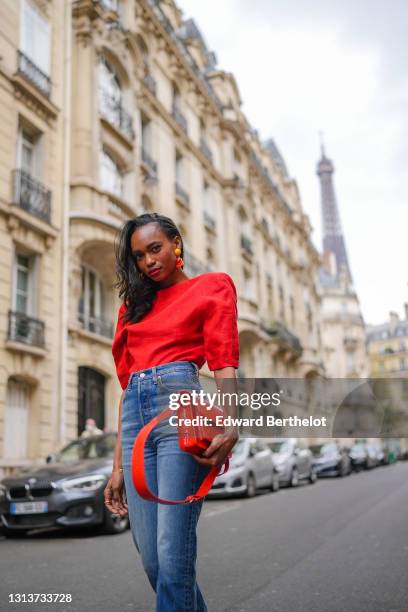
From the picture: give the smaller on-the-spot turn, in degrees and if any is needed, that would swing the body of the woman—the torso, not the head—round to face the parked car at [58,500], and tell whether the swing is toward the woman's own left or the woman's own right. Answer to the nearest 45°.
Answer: approximately 135° to the woman's own right

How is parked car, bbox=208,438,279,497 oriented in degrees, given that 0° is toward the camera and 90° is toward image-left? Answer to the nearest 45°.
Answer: approximately 45°

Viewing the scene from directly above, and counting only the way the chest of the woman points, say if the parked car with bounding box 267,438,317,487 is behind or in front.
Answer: behind

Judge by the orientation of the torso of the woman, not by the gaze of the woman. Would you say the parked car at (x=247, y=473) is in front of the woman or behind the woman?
behind

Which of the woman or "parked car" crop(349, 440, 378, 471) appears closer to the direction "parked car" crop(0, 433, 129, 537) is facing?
the woman

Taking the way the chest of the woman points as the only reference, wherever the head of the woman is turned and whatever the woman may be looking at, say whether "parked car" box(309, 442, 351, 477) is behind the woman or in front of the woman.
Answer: behind

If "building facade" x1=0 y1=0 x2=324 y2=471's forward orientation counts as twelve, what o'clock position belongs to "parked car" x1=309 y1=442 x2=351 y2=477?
The parked car is roughly at 9 o'clock from the building facade.

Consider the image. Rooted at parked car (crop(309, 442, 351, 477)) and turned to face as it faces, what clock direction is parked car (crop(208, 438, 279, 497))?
parked car (crop(208, 438, 279, 497)) is roughly at 11 o'clock from parked car (crop(309, 442, 351, 477)).

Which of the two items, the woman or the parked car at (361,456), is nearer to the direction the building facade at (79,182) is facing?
the woman

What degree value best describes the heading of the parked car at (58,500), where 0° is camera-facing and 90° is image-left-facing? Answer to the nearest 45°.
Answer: approximately 45°

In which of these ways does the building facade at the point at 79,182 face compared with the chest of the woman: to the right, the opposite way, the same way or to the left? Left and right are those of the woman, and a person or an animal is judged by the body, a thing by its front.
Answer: to the left
